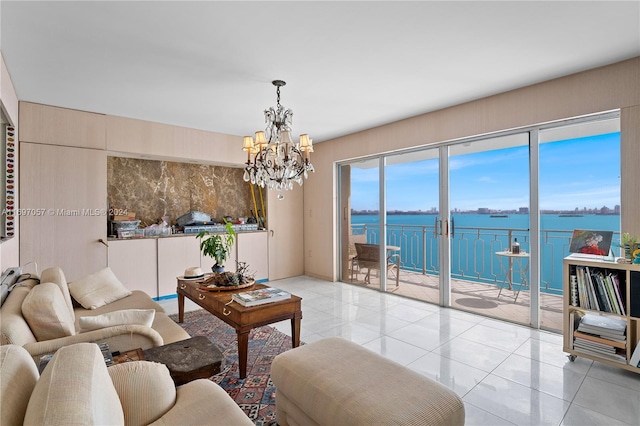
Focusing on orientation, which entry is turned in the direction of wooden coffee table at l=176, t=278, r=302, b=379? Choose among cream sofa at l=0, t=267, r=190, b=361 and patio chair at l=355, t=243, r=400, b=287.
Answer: the cream sofa

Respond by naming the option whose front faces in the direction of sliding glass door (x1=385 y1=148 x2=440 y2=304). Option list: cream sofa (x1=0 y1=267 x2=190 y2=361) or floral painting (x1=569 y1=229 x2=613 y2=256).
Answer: the cream sofa

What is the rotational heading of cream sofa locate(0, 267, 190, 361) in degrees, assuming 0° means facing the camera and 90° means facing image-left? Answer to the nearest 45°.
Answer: approximately 270°

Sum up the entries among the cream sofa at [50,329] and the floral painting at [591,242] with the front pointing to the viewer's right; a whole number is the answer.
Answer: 1

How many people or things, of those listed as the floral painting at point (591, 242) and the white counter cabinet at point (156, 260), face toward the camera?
2

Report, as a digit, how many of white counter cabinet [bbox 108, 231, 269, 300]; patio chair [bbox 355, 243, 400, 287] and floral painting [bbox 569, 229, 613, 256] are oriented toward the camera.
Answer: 2
